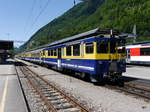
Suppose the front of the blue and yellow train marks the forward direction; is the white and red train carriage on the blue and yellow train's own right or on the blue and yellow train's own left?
on the blue and yellow train's own left

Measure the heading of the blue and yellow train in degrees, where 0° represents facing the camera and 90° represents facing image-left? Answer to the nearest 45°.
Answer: approximately 315°
